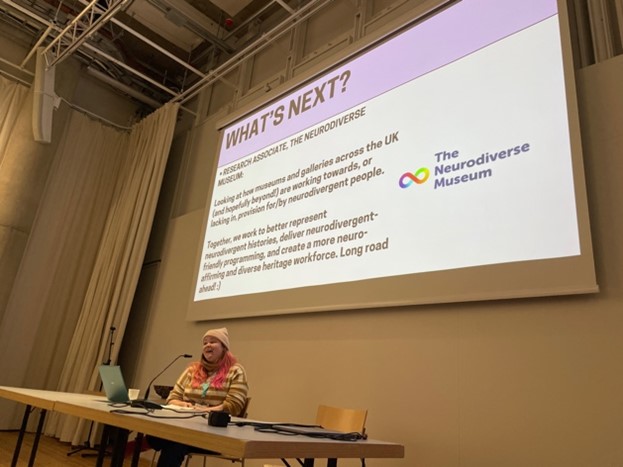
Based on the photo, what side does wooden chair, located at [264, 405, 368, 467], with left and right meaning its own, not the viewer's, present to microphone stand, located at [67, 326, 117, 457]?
right

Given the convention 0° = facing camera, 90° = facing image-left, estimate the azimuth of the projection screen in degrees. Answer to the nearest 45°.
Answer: approximately 45°

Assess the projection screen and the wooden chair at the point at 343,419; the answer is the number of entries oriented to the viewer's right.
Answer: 0

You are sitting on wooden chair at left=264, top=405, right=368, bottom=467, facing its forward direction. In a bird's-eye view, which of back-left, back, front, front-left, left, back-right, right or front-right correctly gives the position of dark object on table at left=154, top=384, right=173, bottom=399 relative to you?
right

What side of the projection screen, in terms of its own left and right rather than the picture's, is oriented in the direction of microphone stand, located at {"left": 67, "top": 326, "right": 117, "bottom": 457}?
right

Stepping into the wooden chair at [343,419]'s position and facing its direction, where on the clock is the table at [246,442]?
The table is roughly at 2 o'clock from the wooden chair.
